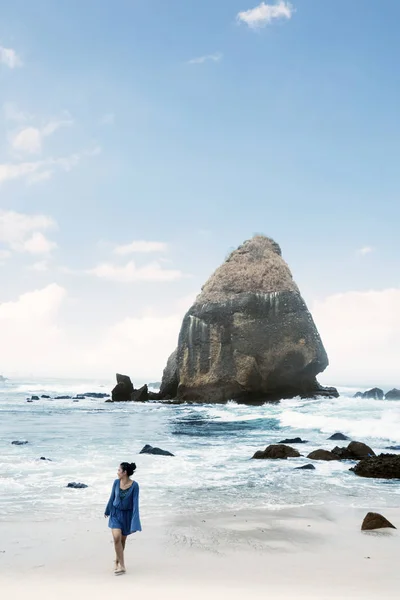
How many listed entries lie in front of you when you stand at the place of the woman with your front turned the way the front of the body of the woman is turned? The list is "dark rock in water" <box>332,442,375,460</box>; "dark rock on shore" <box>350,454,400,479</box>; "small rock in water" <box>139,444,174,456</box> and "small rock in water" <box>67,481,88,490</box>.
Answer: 0

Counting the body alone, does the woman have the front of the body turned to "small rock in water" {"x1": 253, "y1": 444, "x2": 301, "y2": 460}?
no

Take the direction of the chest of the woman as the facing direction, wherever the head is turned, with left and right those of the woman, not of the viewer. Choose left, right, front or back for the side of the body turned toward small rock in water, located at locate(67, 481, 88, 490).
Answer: back

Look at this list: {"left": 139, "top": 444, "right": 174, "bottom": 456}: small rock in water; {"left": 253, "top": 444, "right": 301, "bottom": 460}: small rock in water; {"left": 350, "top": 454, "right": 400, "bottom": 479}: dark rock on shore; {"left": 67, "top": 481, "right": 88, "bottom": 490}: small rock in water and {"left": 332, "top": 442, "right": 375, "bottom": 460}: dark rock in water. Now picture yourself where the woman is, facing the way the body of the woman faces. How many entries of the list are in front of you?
0

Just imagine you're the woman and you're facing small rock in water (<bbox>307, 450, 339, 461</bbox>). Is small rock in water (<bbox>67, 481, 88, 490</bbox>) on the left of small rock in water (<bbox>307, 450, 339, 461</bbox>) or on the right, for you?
left

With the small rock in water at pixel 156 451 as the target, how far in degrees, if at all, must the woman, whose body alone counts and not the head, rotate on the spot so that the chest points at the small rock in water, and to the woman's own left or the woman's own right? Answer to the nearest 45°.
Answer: approximately 180°

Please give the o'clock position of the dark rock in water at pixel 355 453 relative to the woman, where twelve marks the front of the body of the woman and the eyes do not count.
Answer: The dark rock in water is roughly at 7 o'clock from the woman.

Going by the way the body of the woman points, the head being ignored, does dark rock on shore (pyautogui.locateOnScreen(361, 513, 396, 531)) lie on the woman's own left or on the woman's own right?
on the woman's own left

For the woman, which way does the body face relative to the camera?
toward the camera

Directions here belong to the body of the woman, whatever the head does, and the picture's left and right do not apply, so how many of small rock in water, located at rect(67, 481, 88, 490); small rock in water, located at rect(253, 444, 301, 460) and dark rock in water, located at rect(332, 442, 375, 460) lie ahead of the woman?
0

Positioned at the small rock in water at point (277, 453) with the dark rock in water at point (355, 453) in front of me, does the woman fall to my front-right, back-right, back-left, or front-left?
back-right

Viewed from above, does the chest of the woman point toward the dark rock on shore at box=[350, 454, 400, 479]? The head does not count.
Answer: no

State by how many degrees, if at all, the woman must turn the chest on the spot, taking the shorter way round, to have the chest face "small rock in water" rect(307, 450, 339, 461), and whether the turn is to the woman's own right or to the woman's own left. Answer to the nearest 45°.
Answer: approximately 135° to the woman's own left
